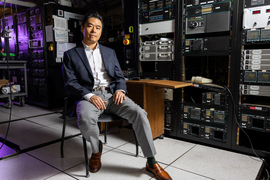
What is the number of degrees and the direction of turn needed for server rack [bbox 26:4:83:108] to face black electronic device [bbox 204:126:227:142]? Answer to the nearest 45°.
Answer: approximately 90° to its left

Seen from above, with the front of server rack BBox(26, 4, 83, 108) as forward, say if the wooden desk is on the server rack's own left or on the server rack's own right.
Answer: on the server rack's own left

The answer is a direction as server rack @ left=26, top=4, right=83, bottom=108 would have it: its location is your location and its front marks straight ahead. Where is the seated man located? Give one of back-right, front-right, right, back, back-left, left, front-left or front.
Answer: front-left

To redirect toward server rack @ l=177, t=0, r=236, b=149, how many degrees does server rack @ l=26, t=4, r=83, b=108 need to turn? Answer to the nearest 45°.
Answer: approximately 90° to its left

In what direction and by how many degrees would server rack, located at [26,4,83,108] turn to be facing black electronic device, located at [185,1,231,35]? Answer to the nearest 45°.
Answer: approximately 90° to its left
